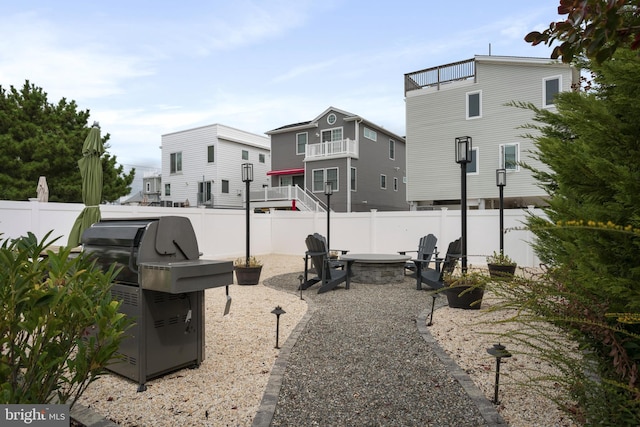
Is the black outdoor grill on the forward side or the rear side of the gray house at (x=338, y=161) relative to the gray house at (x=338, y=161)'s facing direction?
on the forward side

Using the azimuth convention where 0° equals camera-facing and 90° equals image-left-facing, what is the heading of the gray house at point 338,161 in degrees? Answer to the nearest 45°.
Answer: approximately 45°

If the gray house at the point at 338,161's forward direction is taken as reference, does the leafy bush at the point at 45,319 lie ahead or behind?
ahead

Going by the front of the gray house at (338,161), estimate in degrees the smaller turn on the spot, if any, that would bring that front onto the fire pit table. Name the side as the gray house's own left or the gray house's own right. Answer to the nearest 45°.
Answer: approximately 45° to the gray house's own left

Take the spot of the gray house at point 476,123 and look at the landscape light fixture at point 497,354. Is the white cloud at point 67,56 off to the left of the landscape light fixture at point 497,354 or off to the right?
right

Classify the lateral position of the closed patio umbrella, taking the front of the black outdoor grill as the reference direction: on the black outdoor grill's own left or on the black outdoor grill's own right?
on the black outdoor grill's own left

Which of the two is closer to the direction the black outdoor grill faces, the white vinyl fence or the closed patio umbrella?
the white vinyl fence
